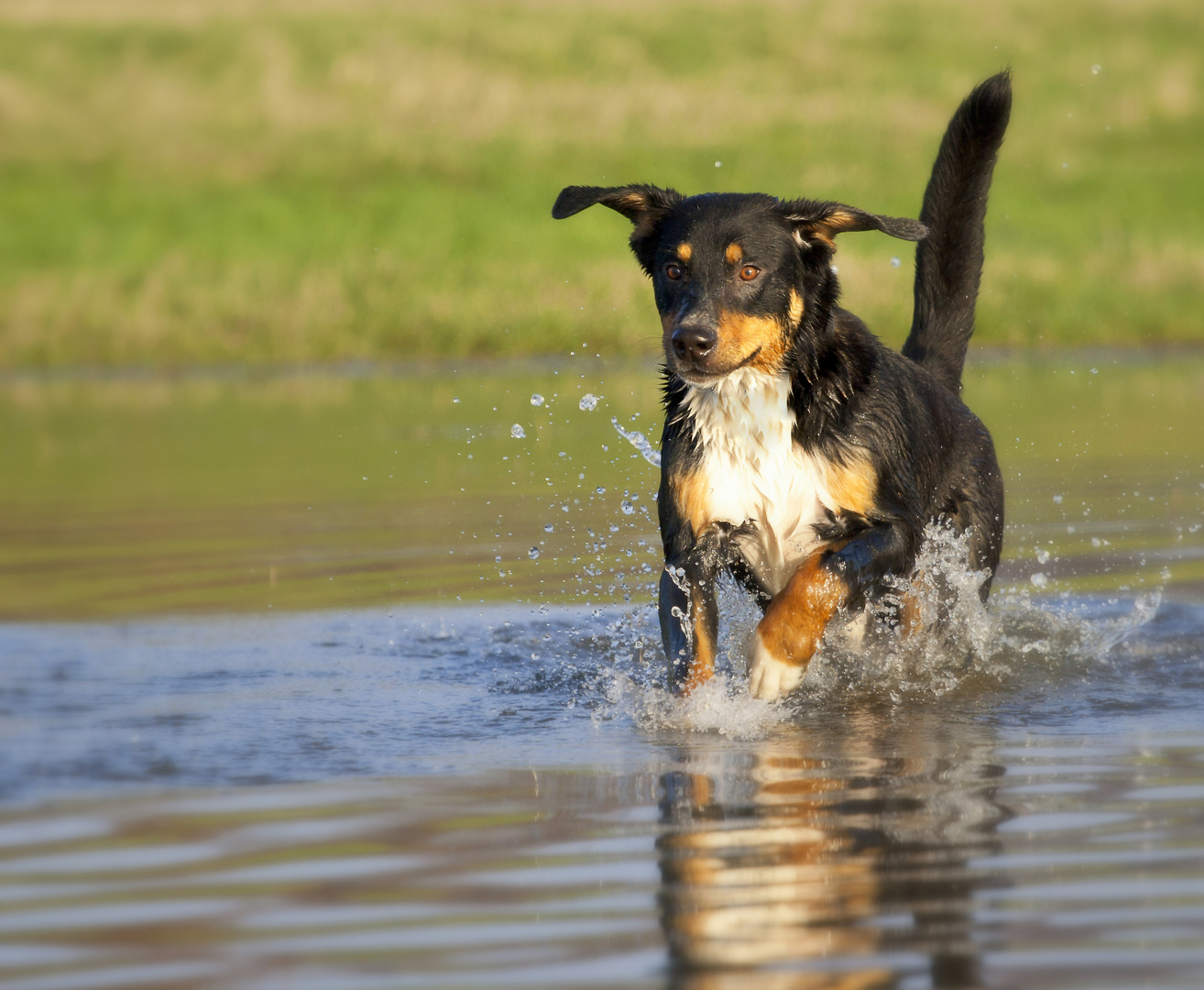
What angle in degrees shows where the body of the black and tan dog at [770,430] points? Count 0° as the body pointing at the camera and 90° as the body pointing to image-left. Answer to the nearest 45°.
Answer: approximately 45°
